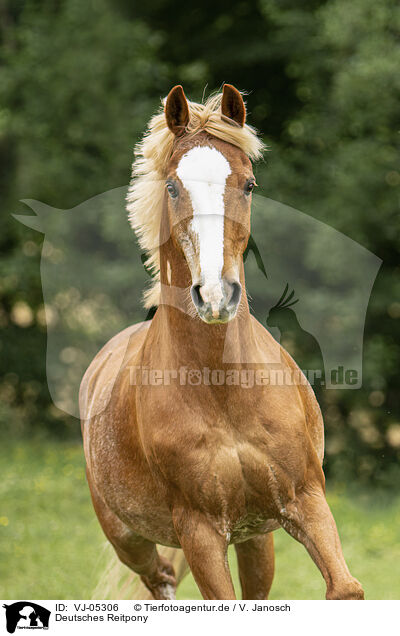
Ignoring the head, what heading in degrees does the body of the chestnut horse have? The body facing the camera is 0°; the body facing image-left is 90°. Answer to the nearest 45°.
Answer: approximately 0°
